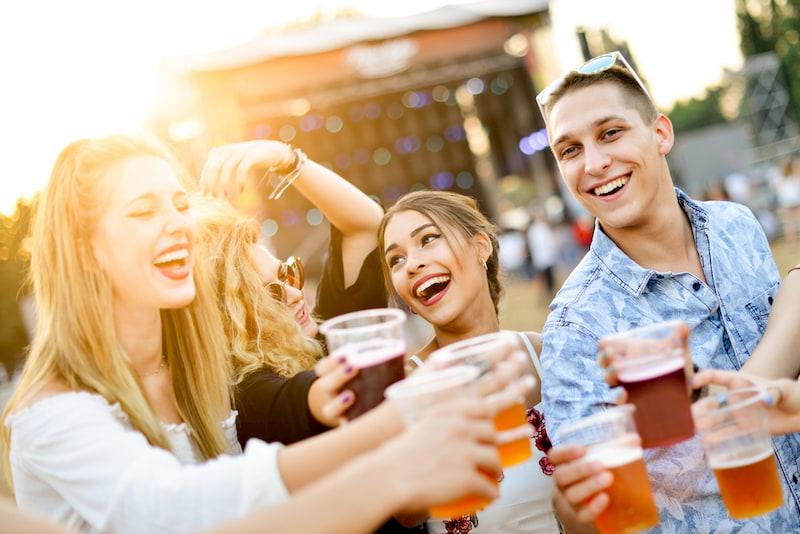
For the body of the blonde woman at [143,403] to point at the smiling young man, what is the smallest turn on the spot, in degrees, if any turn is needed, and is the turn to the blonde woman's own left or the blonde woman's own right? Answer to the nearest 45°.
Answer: approximately 45° to the blonde woman's own left

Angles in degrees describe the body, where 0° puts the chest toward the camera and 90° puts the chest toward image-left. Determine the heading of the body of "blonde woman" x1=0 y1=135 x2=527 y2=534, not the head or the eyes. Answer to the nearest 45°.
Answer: approximately 315°

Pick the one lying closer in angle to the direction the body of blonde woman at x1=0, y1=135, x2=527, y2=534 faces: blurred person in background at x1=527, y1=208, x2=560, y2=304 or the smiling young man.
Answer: the smiling young man

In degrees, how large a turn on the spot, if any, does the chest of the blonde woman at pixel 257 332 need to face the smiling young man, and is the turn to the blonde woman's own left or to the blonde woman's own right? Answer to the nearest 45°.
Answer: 0° — they already face them

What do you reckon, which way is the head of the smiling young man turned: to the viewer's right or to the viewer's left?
to the viewer's left

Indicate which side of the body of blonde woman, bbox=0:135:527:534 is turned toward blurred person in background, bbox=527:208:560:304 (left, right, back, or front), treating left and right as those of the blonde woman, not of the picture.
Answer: left

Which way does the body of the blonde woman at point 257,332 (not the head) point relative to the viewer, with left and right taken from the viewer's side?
facing to the right of the viewer
